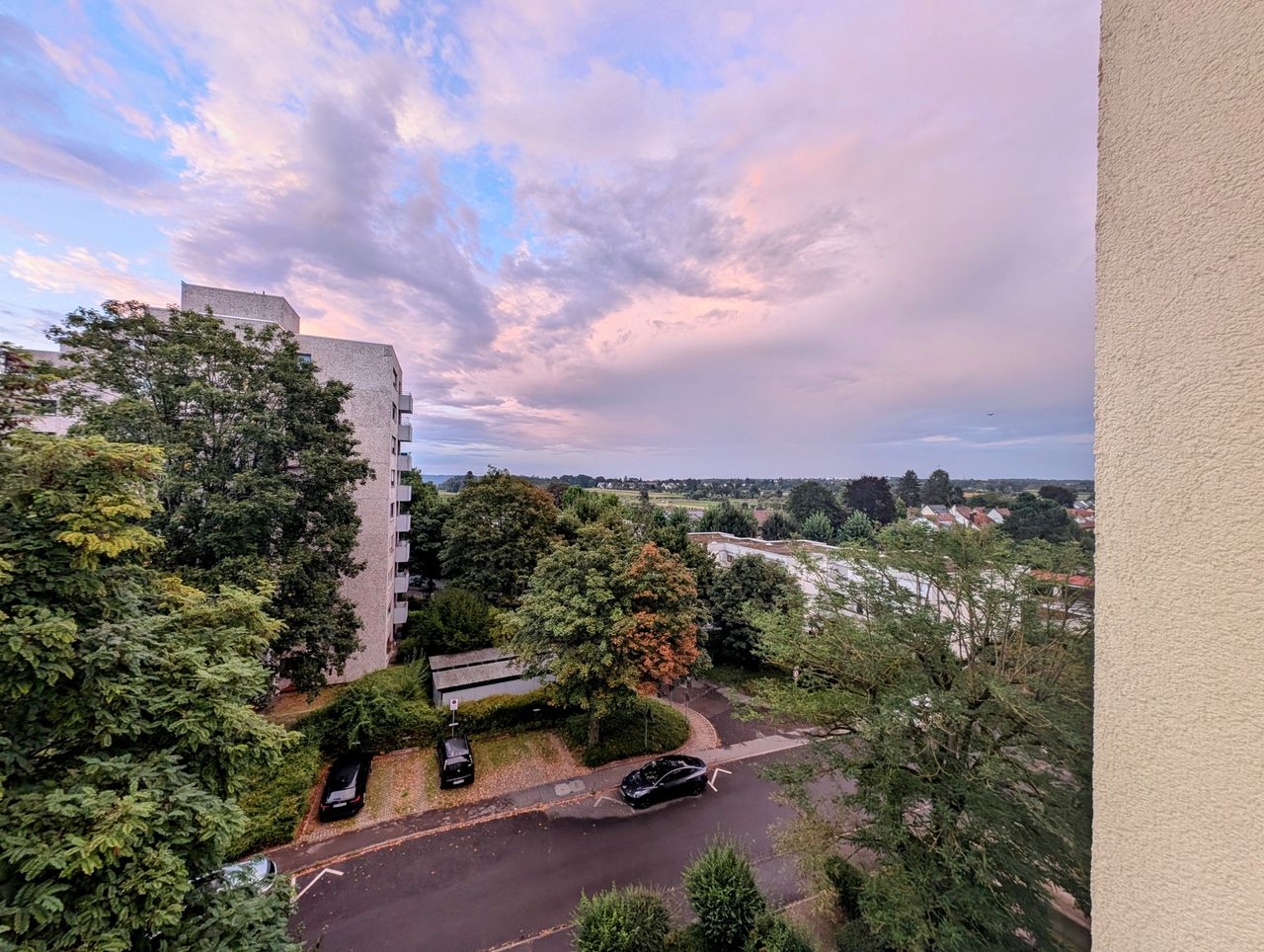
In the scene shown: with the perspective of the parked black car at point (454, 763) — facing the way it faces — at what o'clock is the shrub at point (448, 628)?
The shrub is roughly at 12 o'clock from the parked black car.

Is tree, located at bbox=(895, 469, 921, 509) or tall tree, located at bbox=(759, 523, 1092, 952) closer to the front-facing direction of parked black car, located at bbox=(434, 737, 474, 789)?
the tree

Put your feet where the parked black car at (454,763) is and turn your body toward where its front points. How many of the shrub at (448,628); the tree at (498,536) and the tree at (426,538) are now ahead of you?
3

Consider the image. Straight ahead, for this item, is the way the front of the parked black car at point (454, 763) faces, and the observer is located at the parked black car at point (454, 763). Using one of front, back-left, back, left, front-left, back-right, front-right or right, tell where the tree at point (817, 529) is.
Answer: front-right

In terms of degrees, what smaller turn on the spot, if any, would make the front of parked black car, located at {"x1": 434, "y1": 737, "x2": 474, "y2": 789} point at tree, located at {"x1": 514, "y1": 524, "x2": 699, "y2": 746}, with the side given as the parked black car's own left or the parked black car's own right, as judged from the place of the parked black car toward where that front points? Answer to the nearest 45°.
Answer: approximately 90° to the parked black car's own right

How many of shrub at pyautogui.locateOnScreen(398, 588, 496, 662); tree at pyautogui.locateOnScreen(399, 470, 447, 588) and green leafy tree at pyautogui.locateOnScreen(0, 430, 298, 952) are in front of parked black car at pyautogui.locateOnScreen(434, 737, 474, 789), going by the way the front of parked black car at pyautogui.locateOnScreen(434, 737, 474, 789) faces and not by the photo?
2

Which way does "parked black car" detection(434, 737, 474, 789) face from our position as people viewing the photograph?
facing away from the viewer

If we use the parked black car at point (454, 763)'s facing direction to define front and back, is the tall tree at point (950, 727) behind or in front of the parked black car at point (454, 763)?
behind

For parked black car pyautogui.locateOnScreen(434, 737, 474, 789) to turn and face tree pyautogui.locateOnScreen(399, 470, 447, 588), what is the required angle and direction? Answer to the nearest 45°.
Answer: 0° — it already faces it

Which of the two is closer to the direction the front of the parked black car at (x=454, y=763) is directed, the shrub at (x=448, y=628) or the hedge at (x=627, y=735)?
the shrub

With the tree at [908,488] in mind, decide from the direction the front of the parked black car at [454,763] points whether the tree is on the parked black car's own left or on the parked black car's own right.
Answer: on the parked black car's own right

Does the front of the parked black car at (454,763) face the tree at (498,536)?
yes

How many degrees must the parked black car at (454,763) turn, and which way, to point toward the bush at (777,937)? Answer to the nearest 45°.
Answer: approximately 135° to its right
